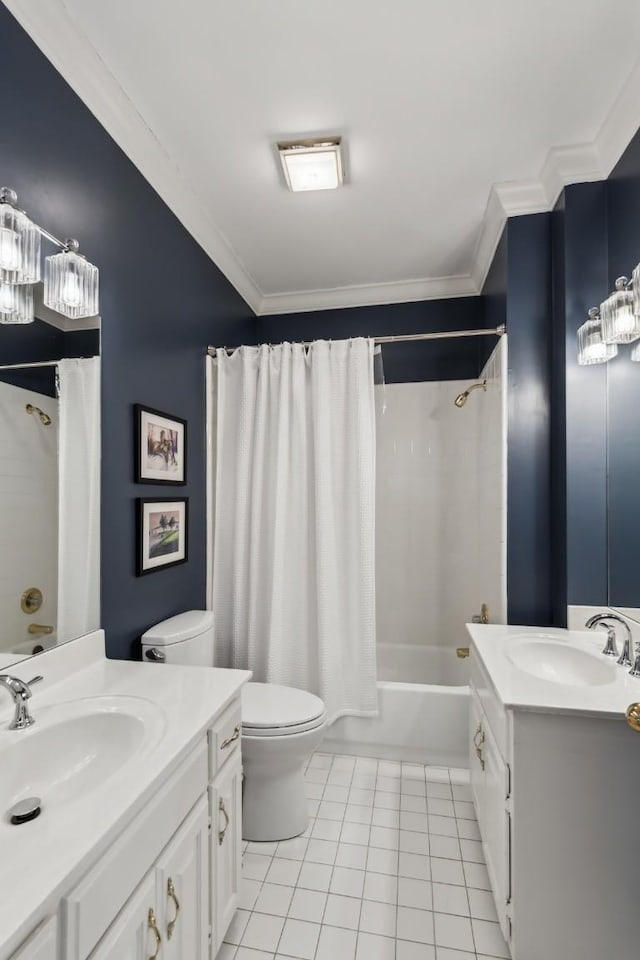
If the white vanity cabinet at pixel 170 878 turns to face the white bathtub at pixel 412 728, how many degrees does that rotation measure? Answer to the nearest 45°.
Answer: approximately 45° to its left

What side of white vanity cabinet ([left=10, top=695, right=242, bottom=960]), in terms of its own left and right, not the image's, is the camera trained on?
right

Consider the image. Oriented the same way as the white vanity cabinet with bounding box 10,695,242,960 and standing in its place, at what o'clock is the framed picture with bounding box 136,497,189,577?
The framed picture is roughly at 9 o'clock from the white vanity cabinet.

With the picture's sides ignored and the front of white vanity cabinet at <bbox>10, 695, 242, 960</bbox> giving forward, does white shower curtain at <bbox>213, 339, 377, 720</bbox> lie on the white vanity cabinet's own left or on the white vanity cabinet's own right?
on the white vanity cabinet's own left

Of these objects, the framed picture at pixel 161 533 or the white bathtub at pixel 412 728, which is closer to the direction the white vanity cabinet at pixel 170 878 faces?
the white bathtub

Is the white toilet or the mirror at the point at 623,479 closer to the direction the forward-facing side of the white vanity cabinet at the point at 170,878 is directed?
the mirror

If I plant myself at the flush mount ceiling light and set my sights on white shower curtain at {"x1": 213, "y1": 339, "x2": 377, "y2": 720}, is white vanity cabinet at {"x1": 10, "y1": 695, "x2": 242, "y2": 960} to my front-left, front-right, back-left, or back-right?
back-left
